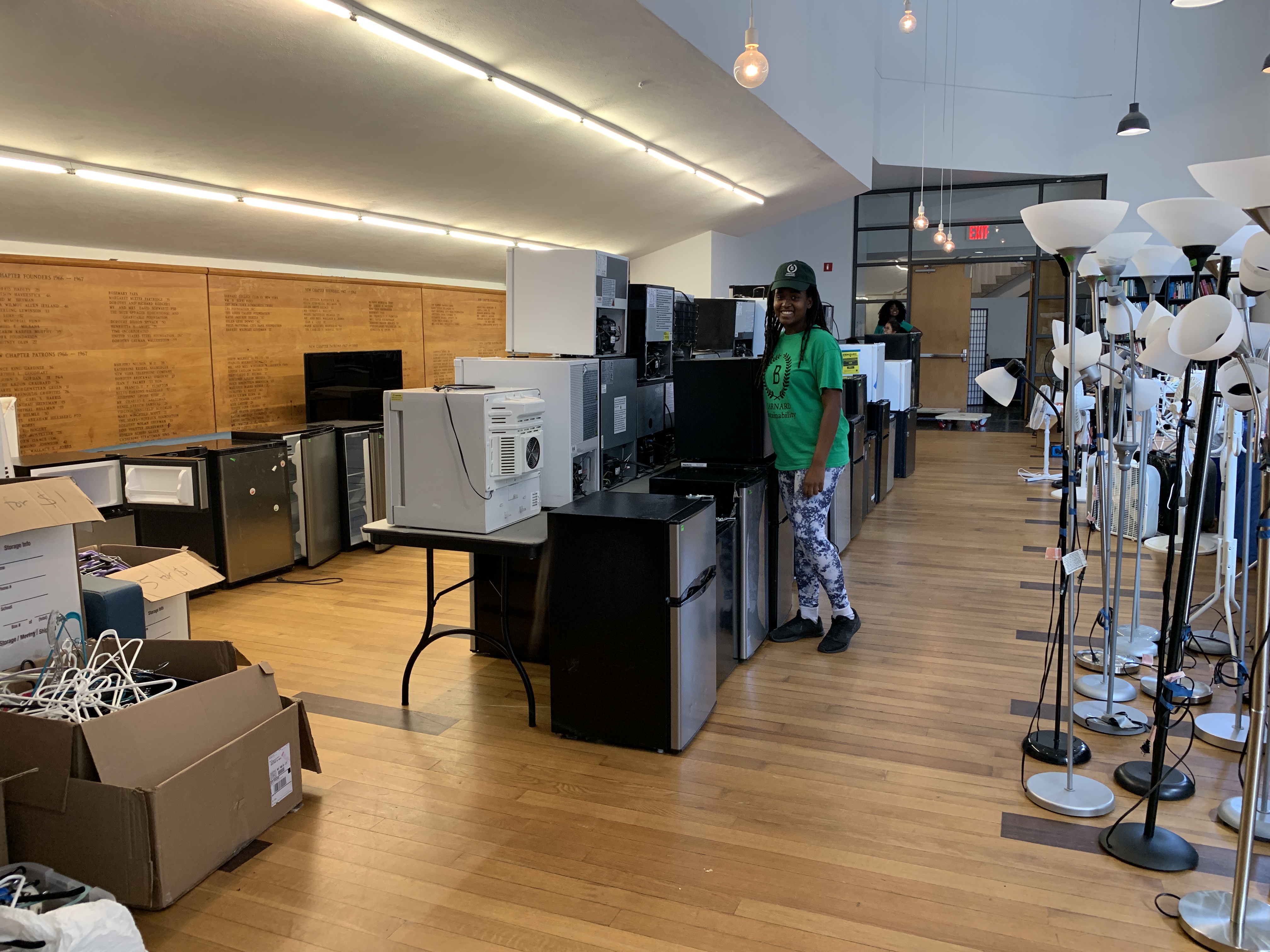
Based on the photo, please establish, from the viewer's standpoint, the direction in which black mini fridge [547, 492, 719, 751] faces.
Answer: facing to the right of the viewer

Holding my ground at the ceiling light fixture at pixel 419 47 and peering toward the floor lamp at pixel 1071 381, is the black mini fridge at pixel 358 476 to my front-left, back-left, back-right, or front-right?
back-left

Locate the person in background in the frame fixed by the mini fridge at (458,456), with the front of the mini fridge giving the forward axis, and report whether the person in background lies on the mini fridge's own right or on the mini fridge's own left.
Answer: on the mini fridge's own right

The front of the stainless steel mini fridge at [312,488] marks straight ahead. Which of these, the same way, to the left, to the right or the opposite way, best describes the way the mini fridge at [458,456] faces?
the opposite way

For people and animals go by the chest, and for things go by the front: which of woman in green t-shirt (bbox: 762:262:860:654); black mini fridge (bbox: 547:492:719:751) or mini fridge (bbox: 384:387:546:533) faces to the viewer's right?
the black mini fridge

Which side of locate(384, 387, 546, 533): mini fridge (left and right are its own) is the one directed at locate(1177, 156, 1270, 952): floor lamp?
back

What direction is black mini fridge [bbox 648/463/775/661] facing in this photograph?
to the viewer's right

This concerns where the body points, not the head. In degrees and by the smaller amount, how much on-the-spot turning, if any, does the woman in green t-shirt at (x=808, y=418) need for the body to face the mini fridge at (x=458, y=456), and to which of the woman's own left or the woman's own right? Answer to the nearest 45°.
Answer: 0° — they already face it

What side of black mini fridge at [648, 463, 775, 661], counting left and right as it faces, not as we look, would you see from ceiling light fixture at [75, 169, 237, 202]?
back

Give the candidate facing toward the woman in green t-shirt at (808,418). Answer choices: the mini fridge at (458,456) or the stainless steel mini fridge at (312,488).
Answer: the stainless steel mini fridge

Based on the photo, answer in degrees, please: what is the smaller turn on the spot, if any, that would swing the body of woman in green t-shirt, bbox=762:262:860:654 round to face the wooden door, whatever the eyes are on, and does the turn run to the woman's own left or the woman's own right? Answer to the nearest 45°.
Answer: approximately 135° to the woman's own right

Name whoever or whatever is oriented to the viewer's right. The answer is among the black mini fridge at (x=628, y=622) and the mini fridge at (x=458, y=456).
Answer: the black mini fridge
